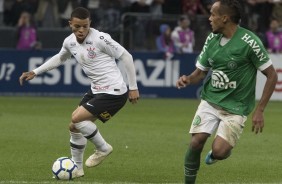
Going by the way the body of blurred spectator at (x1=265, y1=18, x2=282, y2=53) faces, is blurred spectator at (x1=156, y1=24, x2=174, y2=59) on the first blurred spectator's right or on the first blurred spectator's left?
on the first blurred spectator's right

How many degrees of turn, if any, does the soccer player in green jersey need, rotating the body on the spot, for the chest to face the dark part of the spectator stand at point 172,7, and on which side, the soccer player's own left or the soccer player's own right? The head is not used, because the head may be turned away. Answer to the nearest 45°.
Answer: approximately 135° to the soccer player's own right

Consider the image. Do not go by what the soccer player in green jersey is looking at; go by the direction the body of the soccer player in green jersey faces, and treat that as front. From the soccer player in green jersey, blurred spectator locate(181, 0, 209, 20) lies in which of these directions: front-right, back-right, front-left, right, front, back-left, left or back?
back-right

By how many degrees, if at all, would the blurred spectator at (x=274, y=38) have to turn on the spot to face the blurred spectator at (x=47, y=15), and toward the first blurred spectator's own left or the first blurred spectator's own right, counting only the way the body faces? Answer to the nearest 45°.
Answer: approximately 90° to the first blurred spectator's own right

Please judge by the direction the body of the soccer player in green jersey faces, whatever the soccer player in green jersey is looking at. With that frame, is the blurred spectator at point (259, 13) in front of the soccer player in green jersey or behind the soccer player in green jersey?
behind

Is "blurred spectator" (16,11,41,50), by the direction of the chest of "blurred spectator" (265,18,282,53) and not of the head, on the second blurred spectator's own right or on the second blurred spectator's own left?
on the second blurred spectator's own right
